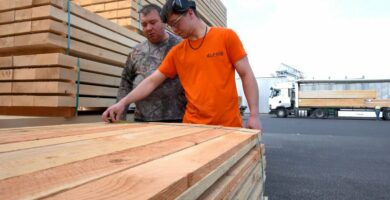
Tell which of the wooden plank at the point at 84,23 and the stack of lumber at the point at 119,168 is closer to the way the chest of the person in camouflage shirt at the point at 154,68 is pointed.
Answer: the stack of lumber

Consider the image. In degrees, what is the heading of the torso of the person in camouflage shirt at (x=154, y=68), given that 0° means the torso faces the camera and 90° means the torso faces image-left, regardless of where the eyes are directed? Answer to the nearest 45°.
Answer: approximately 0°

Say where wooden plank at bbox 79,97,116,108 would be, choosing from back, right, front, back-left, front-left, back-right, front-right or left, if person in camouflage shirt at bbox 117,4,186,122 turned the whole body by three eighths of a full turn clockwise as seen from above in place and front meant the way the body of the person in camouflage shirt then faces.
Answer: front

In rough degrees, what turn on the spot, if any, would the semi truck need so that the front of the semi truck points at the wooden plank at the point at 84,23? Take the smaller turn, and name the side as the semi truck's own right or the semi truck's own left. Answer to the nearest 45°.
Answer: approximately 90° to the semi truck's own left

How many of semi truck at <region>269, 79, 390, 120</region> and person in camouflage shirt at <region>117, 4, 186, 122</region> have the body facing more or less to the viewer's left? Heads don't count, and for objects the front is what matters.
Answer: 1

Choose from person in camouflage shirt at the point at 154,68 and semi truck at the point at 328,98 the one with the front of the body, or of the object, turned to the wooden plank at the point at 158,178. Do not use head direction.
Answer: the person in camouflage shirt

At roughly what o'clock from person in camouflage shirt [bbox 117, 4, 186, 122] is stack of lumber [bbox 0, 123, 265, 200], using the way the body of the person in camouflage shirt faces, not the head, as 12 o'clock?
The stack of lumber is roughly at 12 o'clock from the person in camouflage shirt.

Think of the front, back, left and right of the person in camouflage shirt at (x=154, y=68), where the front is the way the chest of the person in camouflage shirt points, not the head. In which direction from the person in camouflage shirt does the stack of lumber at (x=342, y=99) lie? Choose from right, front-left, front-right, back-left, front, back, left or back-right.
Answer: back-left

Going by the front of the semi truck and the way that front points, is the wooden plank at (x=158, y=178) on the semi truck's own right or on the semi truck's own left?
on the semi truck's own left

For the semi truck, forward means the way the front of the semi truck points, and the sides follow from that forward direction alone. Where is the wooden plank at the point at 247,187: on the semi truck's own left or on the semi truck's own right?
on the semi truck's own left

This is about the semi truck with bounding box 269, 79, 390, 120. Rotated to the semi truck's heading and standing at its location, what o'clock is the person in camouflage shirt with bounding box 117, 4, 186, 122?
The person in camouflage shirt is roughly at 9 o'clock from the semi truck.

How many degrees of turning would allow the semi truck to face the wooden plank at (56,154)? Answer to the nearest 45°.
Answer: approximately 90° to its left

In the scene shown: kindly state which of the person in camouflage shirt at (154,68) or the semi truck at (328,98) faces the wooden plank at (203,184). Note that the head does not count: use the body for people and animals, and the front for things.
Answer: the person in camouflage shirt

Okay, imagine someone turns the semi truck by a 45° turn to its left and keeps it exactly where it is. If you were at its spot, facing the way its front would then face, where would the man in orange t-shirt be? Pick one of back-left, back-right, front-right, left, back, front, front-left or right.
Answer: front-left

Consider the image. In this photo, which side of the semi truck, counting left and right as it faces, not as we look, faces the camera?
left

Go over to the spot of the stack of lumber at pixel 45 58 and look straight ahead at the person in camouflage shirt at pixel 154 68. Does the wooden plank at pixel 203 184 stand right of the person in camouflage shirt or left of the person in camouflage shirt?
right
